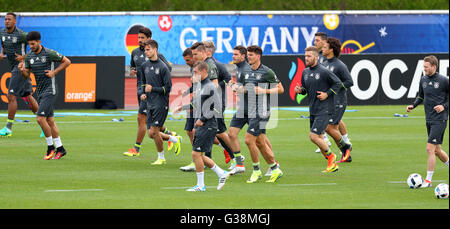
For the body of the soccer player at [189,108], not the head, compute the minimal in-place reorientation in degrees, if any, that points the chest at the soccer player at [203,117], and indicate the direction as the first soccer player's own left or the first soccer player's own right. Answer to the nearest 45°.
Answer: approximately 45° to the first soccer player's own left

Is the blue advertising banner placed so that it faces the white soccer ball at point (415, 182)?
yes

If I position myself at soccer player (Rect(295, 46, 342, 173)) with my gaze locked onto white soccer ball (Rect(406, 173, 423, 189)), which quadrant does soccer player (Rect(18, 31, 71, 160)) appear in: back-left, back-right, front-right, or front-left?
back-right

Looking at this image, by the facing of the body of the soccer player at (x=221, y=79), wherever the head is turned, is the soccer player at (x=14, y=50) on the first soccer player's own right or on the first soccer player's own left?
on the first soccer player's own right

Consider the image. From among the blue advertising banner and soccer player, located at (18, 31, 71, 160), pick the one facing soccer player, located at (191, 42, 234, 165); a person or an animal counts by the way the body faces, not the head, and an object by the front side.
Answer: the blue advertising banner

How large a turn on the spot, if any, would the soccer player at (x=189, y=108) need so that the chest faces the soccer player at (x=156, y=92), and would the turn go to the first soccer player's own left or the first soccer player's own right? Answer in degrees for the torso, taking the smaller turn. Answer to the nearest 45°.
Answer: approximately 90° to the first soccer player's own right

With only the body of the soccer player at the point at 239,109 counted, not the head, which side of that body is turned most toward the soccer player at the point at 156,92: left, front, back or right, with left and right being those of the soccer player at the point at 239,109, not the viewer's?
right

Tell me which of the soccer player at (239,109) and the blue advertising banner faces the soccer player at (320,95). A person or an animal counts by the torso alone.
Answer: the blue advertising banner
